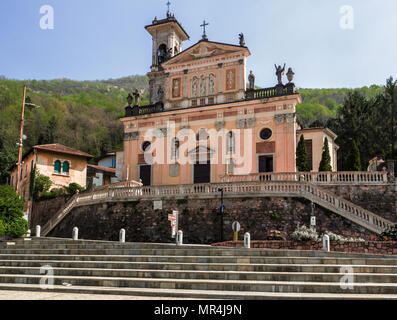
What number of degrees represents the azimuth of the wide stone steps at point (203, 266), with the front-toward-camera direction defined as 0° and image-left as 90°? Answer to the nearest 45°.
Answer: approximately 0°

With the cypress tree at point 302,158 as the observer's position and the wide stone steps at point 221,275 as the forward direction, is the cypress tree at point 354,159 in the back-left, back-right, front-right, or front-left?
back-left

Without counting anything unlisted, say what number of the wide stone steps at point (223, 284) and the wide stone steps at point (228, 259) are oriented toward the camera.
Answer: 2

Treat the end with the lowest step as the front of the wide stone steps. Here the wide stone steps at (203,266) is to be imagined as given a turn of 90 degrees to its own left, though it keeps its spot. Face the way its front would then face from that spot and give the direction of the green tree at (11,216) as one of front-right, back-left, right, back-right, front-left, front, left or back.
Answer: back-left

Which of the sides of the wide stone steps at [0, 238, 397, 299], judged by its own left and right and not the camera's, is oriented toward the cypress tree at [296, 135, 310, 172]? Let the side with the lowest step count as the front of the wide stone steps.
back

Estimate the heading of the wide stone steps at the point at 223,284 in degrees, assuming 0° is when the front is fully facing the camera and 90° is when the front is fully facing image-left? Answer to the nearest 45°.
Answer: approximately 0°
